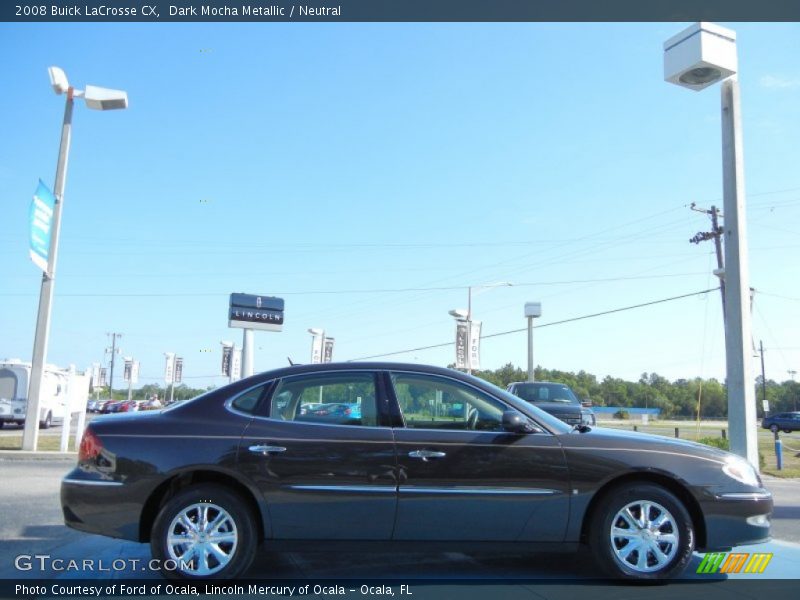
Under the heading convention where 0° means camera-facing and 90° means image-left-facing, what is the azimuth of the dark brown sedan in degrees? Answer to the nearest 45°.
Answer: approximately 270°

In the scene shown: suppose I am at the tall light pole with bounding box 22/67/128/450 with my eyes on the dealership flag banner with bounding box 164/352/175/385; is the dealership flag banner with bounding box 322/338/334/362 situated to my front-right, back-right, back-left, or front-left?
front-right

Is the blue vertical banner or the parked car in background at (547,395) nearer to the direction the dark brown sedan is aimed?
the parked car in background

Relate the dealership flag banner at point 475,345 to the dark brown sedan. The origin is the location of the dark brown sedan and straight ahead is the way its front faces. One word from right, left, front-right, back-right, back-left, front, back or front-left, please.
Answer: left

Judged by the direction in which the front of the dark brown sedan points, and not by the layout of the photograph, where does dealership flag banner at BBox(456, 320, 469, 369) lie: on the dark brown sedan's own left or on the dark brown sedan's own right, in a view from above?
on the dark brown sedan's own left

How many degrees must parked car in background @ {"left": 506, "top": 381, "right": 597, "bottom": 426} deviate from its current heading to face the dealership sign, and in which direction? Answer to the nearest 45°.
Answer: approximately 135° to its right

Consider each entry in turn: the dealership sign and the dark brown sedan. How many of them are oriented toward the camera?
1

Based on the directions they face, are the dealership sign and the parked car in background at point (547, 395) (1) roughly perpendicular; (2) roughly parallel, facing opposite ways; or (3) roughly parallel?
roughly parallel

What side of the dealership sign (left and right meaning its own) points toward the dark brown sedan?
front

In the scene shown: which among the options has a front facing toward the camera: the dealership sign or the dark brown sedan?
the dealership sign

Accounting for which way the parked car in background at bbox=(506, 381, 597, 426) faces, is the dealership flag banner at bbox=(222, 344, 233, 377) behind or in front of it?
behind

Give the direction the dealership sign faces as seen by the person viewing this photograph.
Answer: facing the viewer

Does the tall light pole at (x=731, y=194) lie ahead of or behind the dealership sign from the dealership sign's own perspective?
ahead

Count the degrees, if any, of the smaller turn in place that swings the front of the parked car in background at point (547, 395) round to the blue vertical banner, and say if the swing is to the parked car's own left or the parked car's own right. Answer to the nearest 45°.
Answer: approximately 90° to the parked car's own right
